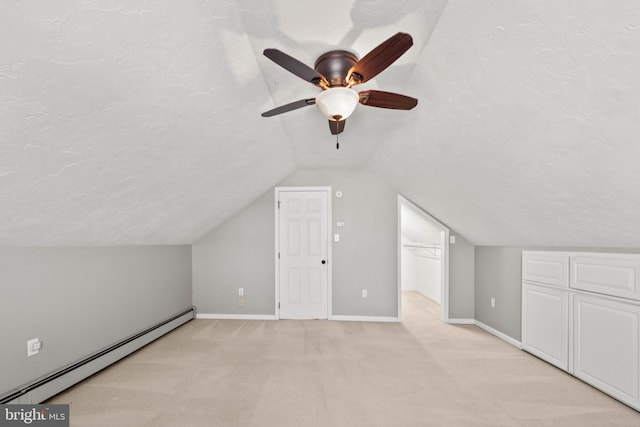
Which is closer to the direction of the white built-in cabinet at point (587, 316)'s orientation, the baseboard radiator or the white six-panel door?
the baseboard radiator

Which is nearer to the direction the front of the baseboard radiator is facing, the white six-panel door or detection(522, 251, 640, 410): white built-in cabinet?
the white built-in cabinet

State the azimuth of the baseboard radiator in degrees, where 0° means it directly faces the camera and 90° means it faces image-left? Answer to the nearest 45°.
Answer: approximately 315°

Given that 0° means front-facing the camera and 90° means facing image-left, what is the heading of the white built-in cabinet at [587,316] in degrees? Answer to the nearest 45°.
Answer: approximately 45°
